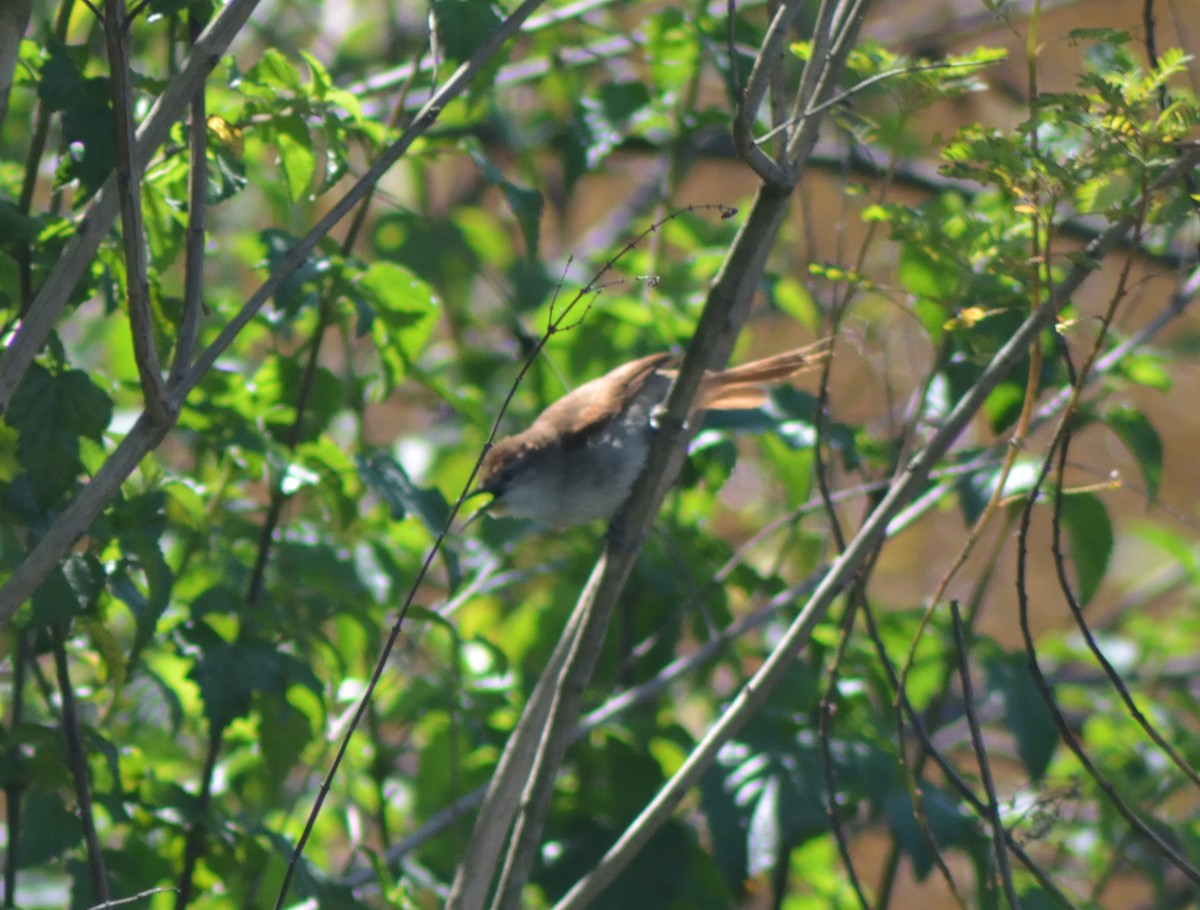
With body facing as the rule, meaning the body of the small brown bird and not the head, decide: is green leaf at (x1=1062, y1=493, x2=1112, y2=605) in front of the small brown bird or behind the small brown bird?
behind

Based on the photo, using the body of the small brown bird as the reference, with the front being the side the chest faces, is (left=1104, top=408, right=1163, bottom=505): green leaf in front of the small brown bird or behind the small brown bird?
behind

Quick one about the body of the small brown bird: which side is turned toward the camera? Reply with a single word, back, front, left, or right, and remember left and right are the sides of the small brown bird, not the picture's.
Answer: left
